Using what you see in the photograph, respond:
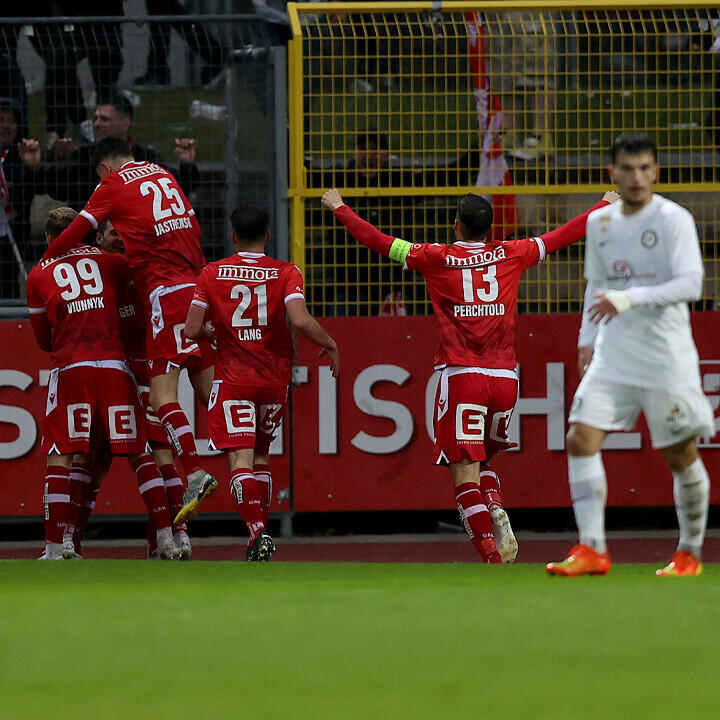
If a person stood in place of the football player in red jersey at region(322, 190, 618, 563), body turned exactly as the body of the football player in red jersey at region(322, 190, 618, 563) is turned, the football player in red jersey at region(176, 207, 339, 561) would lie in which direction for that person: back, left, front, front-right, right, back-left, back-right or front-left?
left

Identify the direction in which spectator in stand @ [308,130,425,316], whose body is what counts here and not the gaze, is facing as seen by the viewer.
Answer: toward the camera

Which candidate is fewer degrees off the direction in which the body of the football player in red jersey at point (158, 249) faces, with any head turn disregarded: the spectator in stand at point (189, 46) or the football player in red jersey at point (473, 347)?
the spectator in stand

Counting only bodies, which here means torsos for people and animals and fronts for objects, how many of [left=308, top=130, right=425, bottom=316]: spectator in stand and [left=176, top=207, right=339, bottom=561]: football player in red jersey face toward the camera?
1

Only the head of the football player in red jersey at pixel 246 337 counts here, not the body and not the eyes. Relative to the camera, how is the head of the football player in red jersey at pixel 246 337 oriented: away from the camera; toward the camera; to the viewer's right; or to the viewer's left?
away from the camera

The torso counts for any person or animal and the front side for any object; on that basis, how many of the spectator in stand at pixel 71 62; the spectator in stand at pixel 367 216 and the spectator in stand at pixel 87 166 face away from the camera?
0

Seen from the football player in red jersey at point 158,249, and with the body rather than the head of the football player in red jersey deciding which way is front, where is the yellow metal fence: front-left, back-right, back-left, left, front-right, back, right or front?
right

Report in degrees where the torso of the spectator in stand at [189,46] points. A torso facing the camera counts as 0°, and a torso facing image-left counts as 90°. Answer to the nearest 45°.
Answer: approximately 0°

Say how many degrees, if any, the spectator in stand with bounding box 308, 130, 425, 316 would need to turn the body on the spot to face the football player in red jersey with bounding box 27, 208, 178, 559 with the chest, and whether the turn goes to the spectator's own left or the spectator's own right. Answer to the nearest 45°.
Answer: approximately 45° to the spectator's own right

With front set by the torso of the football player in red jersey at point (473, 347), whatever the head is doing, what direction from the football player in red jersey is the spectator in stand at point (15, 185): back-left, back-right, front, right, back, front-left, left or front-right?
front-left

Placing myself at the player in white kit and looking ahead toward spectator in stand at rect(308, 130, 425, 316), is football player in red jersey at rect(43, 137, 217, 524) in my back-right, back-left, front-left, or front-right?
front-left

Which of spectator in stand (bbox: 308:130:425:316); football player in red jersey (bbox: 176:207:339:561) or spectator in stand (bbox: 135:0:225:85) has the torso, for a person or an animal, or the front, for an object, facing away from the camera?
the football player in red jersey

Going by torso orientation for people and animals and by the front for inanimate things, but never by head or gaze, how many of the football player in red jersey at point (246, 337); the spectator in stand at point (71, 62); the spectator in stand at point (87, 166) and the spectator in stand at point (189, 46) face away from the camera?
1

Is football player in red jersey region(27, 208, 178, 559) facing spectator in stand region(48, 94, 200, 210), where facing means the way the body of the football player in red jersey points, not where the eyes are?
yes

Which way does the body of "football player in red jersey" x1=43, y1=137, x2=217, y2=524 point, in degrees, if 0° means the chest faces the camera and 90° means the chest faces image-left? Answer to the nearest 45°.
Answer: approximately 135°

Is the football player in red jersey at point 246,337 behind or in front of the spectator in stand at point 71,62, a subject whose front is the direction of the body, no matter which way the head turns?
in front

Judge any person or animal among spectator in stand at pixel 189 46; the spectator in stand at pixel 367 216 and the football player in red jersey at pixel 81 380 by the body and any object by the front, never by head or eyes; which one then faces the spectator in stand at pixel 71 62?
the football player in red jersey
